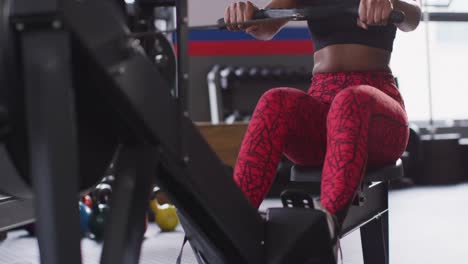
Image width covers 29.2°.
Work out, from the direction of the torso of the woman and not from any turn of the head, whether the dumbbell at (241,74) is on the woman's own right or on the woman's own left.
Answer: on the woman's own right

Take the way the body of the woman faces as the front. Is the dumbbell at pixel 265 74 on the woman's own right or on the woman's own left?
on the woman's own right

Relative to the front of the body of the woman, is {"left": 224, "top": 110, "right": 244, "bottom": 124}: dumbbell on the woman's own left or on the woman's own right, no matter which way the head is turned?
on the woman's own right

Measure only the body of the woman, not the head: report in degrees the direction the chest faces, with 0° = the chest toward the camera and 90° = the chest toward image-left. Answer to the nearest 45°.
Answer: approximately 45°

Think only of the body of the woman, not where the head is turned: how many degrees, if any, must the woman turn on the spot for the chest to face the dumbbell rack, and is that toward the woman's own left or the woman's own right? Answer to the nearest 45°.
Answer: approximately 135° to the woman's own right

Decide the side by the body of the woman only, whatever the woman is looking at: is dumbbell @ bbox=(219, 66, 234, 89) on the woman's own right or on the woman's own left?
on the woman's own right
